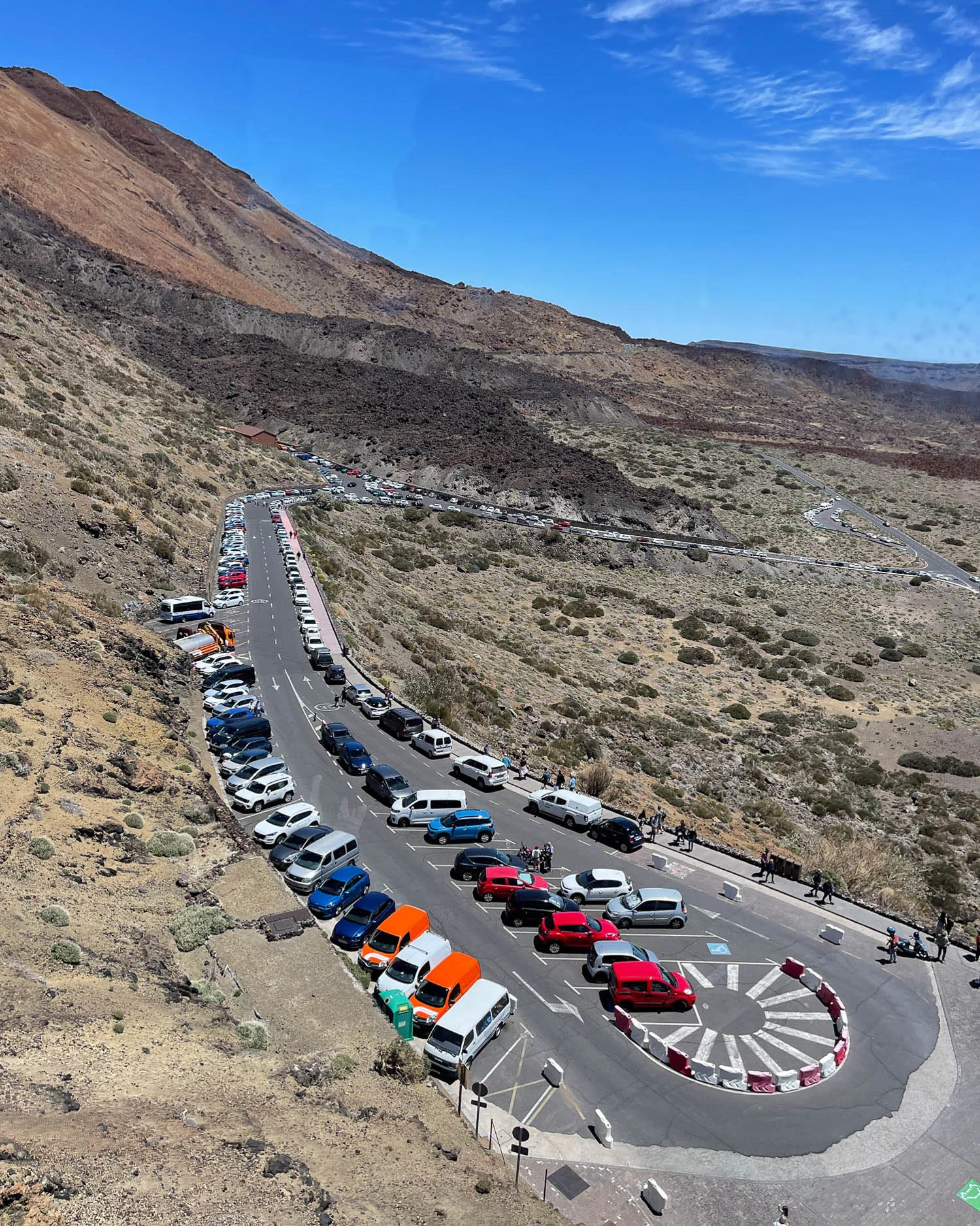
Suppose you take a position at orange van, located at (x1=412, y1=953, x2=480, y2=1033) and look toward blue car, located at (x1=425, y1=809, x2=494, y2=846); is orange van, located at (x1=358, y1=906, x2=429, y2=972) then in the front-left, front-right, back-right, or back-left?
front-left

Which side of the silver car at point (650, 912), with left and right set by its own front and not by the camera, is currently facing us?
left

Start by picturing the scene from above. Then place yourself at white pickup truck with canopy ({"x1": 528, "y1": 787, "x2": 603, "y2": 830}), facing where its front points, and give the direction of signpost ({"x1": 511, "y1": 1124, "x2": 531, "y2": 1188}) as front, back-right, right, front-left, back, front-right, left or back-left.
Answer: back-left

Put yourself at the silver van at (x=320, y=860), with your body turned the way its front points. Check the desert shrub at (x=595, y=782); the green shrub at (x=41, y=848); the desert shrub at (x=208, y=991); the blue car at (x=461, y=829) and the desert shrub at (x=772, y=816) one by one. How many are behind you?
3

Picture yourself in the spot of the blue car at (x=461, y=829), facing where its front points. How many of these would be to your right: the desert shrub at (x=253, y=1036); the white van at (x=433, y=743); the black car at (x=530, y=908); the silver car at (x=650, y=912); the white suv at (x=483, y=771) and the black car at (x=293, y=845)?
2

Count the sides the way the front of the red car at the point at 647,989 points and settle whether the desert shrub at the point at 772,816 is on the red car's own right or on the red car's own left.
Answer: on the red car's own left

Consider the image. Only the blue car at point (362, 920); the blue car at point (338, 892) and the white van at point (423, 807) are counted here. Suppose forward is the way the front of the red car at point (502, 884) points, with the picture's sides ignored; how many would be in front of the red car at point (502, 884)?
0

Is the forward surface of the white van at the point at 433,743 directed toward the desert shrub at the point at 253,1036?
no

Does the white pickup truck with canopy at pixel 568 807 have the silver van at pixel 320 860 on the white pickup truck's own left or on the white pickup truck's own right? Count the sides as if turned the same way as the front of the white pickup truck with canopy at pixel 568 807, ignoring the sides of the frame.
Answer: on the white pickup truck's own left
